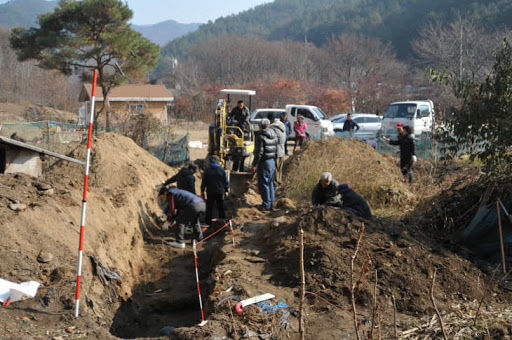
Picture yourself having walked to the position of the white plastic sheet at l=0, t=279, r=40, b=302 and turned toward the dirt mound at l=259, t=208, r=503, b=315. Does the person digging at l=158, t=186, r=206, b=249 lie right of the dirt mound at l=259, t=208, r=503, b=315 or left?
left

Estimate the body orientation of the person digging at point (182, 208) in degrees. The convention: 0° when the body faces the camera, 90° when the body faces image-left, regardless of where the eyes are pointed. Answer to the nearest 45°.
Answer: approximately 90°

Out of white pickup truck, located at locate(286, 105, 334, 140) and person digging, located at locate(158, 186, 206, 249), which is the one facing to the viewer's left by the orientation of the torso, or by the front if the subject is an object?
the person digging

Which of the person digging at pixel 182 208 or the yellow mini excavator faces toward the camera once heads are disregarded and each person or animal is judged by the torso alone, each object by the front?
the yellow mini excavator

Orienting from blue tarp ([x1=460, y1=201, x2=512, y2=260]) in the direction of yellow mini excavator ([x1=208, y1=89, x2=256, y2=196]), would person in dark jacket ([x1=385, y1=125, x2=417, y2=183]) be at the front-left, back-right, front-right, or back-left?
front-right

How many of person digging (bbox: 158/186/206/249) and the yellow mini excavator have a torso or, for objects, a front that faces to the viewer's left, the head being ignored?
1

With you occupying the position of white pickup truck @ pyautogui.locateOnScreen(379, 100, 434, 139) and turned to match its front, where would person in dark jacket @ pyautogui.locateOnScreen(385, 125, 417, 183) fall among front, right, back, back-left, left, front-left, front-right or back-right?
front-left

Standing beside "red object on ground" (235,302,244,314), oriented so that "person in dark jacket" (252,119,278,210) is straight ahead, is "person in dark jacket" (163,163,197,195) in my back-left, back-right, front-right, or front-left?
front-left

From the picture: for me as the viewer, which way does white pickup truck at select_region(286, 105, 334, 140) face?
facing the viewer and to the right of the viewer

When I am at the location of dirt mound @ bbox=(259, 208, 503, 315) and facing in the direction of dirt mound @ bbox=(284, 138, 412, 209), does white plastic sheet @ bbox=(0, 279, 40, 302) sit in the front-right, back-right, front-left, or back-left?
back-left

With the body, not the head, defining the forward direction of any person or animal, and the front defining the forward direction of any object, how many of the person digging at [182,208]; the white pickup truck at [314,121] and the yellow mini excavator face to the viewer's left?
1

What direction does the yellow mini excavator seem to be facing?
toward the camera

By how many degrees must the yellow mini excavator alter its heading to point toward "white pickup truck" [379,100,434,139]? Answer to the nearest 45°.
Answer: approximately 135° to its left

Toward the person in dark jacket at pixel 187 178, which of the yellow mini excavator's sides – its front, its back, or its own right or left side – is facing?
front

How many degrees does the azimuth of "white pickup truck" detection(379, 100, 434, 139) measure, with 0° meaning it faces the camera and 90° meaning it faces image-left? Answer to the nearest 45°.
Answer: approximately 45°
